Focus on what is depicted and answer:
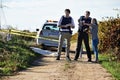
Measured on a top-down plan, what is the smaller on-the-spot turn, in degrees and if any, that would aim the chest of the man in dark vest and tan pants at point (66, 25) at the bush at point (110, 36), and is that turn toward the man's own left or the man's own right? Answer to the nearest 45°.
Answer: approximately 135° to the man's own left

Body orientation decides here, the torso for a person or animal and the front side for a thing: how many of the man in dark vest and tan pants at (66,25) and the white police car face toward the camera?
1

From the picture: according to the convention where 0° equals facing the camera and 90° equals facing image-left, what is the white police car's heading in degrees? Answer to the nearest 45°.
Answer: approximately 180°

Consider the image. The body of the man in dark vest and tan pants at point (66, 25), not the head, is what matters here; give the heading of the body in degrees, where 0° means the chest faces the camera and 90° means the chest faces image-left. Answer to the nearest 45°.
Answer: approximately 0°
